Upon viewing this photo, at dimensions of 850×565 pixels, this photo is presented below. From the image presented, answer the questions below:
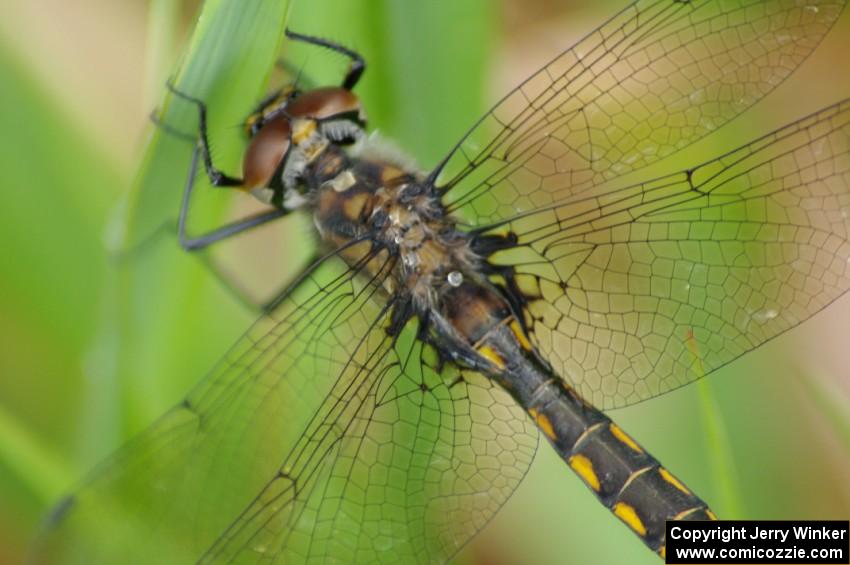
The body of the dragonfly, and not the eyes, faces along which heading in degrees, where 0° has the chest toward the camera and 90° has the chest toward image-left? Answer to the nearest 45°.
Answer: approximately 135°

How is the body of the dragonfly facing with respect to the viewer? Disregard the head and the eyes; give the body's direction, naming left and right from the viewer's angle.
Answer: facing away from the viewer and to the left of the viewer
